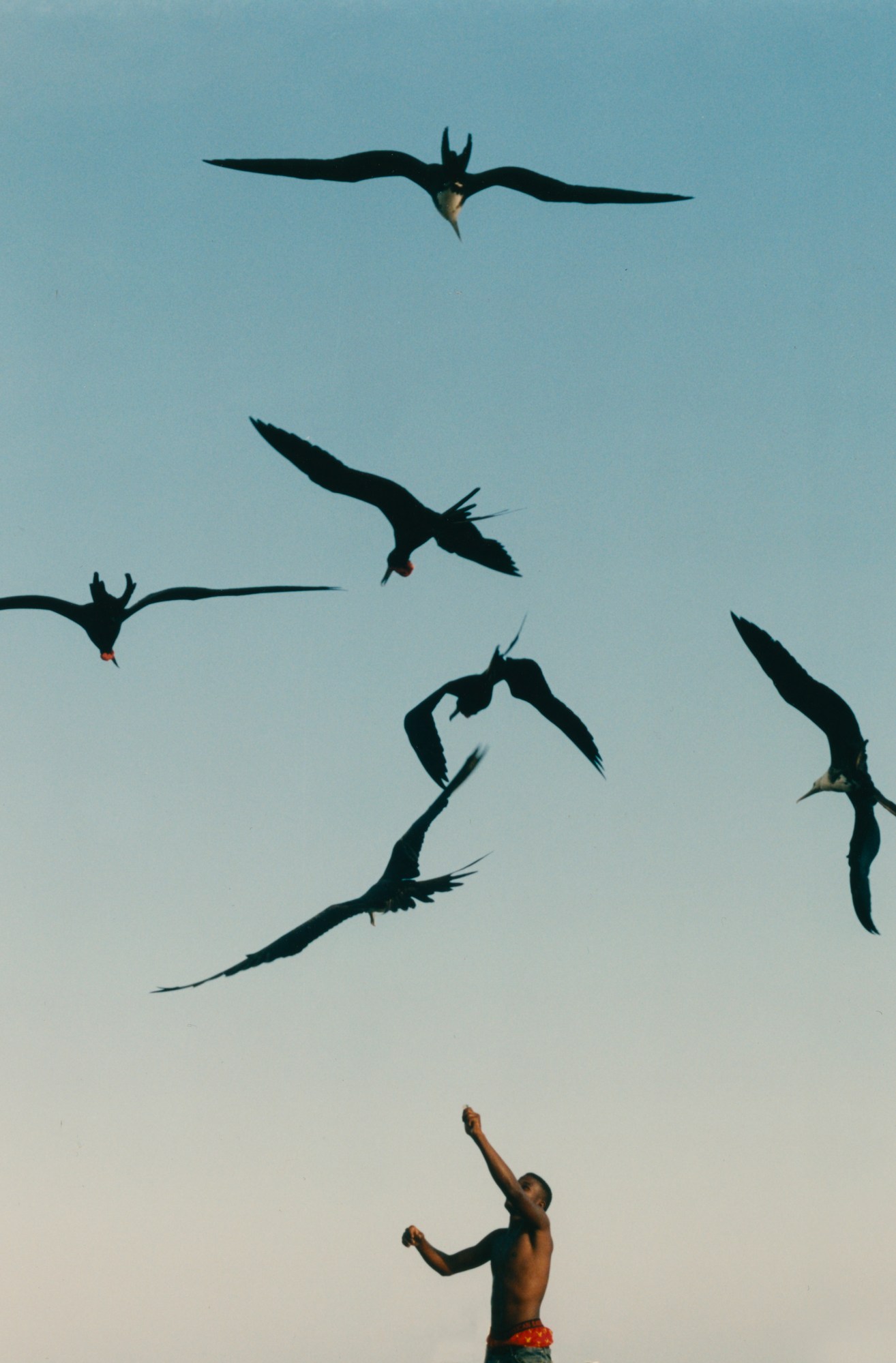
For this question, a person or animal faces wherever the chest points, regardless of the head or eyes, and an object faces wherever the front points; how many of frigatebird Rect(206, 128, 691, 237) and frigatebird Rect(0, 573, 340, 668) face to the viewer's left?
0

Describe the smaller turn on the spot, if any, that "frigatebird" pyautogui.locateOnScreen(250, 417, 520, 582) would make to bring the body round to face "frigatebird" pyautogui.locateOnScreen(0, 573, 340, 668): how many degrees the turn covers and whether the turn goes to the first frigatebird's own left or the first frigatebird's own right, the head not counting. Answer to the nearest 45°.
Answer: approximately 45° to the first frigatebird's own right

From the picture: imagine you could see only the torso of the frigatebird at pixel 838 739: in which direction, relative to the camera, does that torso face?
to the viewer's left

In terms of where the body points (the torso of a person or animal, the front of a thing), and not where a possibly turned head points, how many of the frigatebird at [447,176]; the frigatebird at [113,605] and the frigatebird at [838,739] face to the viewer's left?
1
